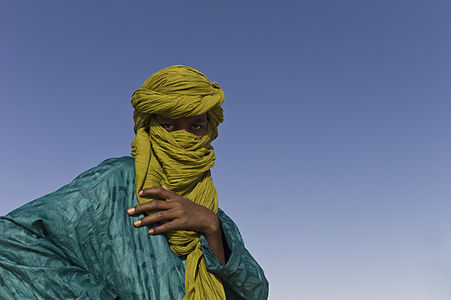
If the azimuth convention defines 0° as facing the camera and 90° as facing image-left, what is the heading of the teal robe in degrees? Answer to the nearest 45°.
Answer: approximately 315°
